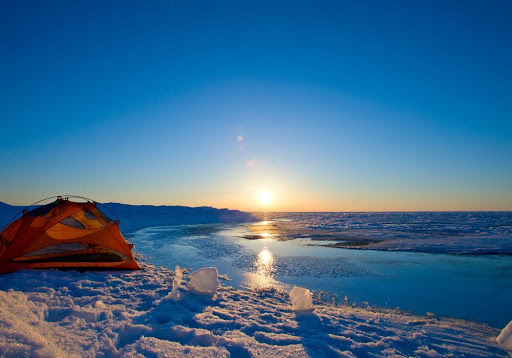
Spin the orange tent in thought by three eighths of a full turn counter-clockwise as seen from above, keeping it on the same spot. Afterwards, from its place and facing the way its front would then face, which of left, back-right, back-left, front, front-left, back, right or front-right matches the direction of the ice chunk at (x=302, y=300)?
right

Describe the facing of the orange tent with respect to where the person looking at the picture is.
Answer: facing the viewer

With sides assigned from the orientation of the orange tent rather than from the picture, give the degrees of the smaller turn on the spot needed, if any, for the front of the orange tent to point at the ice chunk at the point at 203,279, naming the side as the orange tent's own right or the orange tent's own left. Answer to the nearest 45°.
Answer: approximately 45° to the orange tent's own left
